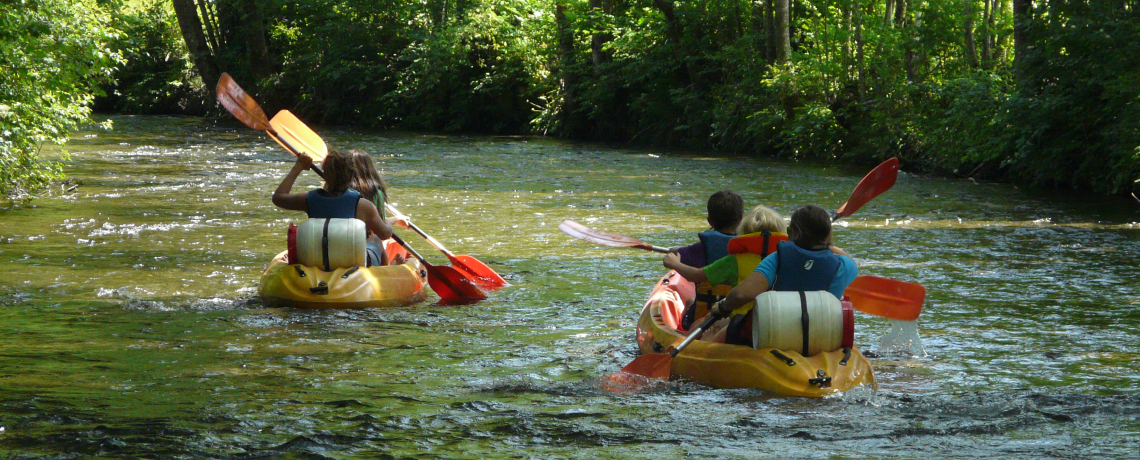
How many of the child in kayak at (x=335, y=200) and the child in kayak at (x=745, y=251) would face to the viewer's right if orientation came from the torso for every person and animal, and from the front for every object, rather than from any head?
0

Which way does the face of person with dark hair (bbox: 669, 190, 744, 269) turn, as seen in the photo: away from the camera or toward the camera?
away from the camera

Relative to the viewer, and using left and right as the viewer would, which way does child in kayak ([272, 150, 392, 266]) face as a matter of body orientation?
facing away from the viewer

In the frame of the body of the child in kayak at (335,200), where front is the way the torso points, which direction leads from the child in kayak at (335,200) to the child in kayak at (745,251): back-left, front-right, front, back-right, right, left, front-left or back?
back-right

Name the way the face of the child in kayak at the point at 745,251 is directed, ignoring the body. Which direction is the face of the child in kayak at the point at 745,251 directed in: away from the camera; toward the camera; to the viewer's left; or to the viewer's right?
away from the camera

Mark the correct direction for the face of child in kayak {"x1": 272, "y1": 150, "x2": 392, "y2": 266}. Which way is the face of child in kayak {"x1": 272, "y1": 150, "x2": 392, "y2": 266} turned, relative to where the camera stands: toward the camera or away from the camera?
away from the camera

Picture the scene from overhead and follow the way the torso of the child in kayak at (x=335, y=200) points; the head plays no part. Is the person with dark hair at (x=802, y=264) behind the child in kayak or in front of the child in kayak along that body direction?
behind

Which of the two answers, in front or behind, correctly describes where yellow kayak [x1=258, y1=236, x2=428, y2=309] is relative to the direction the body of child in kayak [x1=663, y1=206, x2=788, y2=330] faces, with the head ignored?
in front

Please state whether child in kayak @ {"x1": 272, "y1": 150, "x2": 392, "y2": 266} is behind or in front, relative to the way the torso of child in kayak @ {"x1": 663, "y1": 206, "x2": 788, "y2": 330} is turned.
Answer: in front

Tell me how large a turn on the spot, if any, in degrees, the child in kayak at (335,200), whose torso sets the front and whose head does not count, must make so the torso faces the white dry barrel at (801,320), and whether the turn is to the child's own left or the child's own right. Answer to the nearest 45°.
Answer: approximately 135° to the child's own right

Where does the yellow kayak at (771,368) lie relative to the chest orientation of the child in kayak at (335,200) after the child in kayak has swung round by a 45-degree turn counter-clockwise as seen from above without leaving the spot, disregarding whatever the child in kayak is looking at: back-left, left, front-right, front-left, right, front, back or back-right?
back

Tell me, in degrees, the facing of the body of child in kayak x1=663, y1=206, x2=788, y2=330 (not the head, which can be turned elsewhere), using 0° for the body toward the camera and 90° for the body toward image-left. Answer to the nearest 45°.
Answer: approximately 135°

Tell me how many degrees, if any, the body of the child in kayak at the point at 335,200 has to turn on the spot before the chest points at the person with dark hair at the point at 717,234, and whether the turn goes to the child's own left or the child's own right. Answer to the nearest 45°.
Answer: approximately 135° to the child's own right
